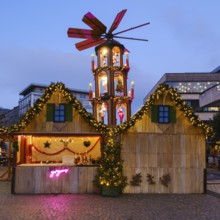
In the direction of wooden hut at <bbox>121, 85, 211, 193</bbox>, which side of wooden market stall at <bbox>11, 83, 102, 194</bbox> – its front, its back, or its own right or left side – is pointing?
left

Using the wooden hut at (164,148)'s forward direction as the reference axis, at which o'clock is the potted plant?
The potted plant is roughly at 2 o'clock from the wooden hut.

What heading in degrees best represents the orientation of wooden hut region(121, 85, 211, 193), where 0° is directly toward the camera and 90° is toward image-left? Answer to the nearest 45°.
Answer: approximately 0°

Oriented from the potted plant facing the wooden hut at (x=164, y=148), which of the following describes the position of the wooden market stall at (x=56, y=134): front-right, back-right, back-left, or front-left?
back-left

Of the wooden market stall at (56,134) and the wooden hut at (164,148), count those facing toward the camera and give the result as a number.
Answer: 2

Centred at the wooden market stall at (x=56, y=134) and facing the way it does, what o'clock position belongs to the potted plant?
The potted plant is roughly at 10 o'clock from the wooden market stall.

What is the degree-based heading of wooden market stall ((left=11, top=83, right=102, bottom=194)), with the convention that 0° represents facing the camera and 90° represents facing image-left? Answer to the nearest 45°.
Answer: approximately 0°

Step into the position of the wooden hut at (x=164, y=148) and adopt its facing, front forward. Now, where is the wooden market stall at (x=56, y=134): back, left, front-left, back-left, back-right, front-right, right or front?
right
